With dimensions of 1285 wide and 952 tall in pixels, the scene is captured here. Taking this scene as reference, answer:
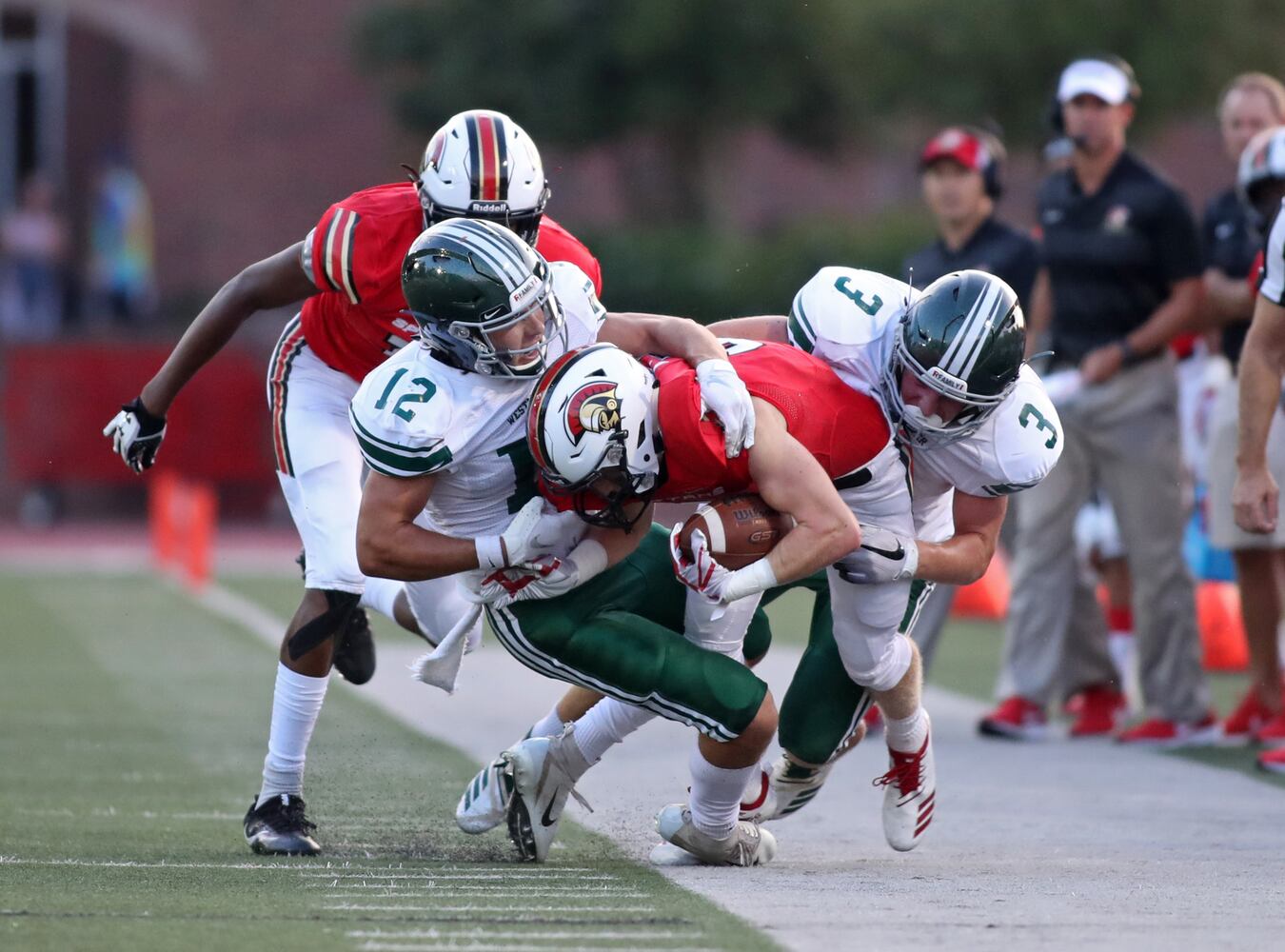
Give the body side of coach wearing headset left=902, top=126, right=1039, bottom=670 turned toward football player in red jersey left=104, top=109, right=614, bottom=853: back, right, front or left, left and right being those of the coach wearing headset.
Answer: front

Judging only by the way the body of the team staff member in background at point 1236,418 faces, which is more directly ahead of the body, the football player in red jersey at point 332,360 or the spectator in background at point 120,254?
the football player in red jersey

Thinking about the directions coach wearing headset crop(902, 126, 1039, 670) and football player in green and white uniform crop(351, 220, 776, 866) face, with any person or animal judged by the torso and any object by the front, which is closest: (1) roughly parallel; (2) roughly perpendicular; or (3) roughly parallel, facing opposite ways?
roughly perpendicular

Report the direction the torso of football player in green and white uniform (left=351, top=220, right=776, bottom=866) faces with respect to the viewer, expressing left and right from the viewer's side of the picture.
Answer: facing the viewer and to the right of the viewer

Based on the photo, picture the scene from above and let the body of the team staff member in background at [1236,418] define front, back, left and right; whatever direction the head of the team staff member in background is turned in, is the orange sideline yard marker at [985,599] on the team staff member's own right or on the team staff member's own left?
on the team staff member's own right

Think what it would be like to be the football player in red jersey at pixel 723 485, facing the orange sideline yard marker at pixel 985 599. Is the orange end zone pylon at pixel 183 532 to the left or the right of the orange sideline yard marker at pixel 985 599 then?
left

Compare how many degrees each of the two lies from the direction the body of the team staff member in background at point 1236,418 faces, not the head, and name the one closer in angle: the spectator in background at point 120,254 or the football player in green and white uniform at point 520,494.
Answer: the football player in green and white uniform

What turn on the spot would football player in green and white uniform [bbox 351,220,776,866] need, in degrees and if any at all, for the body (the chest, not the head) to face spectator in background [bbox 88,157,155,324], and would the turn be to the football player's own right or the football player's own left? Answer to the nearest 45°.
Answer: approximately 135° to the football player's own left

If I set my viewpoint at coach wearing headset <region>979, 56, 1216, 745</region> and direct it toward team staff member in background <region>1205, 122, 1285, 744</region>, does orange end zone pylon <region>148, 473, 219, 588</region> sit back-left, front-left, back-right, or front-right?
back-left

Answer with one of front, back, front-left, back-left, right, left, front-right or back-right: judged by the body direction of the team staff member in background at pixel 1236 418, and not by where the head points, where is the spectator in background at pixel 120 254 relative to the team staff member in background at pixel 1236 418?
right

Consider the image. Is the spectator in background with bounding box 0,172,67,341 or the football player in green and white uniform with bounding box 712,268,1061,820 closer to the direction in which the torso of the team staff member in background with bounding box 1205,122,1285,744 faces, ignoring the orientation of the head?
the football player in green and white uniform

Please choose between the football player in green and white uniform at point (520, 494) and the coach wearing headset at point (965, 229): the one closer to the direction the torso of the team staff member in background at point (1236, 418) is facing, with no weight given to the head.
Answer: the football player in green and white uniform

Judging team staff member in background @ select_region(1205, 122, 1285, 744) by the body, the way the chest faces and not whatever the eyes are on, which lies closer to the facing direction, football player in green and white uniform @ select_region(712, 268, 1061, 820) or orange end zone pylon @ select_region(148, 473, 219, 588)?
the football player in green and white uniform

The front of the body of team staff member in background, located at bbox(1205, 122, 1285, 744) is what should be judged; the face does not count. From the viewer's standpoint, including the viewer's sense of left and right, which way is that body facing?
facing the viewer and to the left of the viewer

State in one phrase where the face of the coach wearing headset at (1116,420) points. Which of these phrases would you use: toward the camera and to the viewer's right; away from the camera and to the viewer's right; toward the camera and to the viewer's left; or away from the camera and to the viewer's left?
toward the camera and to the viewer's left

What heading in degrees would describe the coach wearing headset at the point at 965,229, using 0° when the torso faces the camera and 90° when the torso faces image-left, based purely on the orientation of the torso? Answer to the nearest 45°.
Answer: approximately 45°
